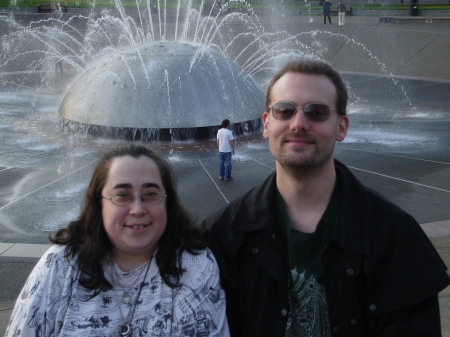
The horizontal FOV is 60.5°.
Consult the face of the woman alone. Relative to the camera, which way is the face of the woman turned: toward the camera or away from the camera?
toward the camera

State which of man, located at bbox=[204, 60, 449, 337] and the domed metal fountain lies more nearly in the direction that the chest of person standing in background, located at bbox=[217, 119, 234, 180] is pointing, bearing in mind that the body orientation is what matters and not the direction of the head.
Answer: the domed metal fountain

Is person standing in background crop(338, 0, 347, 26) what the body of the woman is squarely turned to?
no

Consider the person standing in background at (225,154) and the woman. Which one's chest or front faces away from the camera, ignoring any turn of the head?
the person standing in background

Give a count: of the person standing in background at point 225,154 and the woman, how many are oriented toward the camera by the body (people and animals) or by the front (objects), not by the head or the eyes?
1

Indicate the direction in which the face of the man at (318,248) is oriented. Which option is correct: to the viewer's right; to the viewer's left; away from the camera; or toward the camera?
toward the camera

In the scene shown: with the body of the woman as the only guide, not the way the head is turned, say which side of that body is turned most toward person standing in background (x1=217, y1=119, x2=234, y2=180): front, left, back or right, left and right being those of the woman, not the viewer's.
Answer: back

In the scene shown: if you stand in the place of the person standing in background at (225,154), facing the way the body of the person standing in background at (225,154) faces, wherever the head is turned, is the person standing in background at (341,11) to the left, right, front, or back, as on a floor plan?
front

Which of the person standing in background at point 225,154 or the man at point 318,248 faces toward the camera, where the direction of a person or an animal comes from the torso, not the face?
the man

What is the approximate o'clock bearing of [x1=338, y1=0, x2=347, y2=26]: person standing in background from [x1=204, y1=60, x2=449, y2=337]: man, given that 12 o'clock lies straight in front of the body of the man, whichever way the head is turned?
The person standing in background is roughly at 6 o'clock from the man.

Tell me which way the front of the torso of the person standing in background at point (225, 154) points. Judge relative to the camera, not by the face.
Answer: away from the camera

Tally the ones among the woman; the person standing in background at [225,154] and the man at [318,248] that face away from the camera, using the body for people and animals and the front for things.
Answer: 1

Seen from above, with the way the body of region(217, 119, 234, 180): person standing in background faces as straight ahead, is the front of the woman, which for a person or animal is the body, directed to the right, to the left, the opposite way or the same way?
the opposite way

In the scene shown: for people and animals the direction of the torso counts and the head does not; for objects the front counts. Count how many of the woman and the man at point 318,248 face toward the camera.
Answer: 2

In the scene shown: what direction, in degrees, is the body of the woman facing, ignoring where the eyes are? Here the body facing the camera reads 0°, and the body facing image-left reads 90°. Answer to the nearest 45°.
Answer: approximately 0°

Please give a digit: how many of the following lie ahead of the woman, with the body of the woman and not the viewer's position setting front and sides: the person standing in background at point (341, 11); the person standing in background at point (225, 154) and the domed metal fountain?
0

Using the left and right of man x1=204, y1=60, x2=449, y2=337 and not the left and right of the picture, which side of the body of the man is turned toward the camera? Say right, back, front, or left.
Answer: front
